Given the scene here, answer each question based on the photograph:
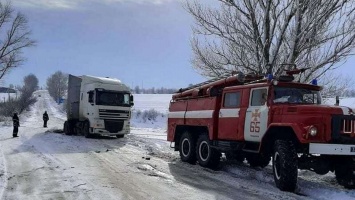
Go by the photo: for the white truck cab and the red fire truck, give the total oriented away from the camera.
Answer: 0

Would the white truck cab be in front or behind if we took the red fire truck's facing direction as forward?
behind

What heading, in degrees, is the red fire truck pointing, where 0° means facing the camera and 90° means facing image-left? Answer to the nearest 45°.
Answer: approximately 315°

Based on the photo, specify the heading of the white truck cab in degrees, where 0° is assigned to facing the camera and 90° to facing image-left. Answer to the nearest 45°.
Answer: approximately 315°

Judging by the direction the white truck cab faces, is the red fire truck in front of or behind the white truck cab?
in front
